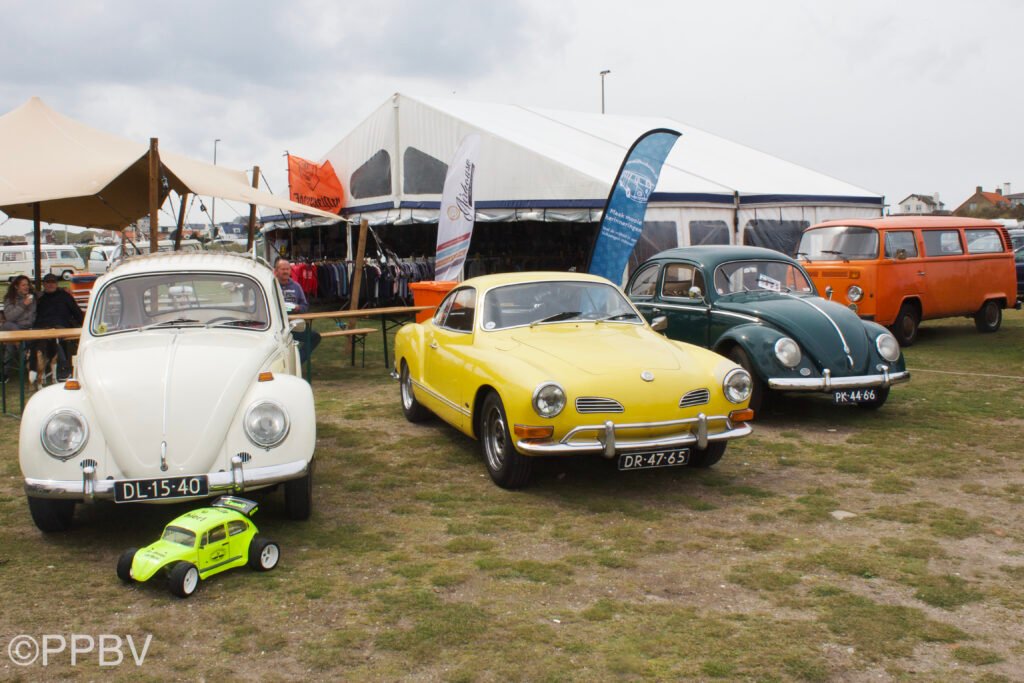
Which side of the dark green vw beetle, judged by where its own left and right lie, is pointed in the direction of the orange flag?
back

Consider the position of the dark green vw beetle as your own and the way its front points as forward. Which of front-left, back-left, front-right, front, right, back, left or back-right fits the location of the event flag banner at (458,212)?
back

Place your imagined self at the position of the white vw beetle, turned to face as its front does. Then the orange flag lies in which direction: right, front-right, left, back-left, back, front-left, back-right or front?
back

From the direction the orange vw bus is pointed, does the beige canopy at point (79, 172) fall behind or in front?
in front

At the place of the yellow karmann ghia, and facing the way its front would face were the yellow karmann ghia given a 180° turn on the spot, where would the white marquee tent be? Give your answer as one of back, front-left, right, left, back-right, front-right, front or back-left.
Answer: front-right

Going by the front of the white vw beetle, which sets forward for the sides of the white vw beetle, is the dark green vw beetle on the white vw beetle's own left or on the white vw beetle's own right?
on the white vw beetle's own left

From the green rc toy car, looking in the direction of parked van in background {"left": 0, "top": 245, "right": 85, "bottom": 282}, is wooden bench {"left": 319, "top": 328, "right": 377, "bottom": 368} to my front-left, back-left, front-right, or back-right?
front-right

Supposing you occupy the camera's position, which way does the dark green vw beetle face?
facing the viewer and to the right of the viewer

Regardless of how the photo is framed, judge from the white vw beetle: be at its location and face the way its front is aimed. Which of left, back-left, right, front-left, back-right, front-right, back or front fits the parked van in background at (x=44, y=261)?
back

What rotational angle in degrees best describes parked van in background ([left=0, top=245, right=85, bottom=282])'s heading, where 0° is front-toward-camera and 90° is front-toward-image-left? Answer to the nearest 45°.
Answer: approximately 270°

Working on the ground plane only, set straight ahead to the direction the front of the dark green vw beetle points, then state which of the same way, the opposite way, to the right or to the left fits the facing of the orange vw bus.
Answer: to the right

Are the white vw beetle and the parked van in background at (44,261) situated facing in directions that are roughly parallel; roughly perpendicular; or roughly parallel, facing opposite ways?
roughly perpendicular

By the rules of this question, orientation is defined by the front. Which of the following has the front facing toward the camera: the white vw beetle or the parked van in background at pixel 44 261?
the white vw beetle
